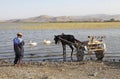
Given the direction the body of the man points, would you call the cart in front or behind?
in front

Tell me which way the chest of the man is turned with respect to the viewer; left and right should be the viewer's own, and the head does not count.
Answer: facing away from the viewer and to the right of the viewer
